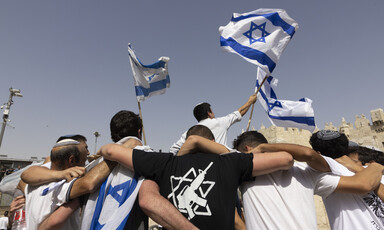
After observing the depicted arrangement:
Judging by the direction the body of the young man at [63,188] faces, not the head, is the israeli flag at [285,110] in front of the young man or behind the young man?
in front

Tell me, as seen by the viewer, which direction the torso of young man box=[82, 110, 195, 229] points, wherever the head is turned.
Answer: away from the camera

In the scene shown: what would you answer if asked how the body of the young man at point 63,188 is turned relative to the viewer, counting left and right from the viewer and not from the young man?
facing away from the viewer and to the right of the viewer

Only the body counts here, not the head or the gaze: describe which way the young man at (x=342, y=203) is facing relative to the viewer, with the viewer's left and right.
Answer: facing away from the viewer and to the left of the viewer

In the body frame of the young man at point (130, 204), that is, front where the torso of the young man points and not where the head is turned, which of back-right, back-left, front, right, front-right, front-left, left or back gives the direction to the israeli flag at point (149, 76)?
front

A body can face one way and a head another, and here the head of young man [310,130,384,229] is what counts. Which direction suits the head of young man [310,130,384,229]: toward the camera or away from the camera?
away from the camera

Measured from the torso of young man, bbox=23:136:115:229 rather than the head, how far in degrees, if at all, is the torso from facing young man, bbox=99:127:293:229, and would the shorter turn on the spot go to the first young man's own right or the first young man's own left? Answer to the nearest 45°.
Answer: approximately 90° to the first young man's own right

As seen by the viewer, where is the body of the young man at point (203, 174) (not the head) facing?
away from the camera

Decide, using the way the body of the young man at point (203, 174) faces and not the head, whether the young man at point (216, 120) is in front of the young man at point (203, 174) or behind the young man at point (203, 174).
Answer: in front

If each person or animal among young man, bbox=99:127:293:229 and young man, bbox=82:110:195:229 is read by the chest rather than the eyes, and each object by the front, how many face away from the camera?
2
